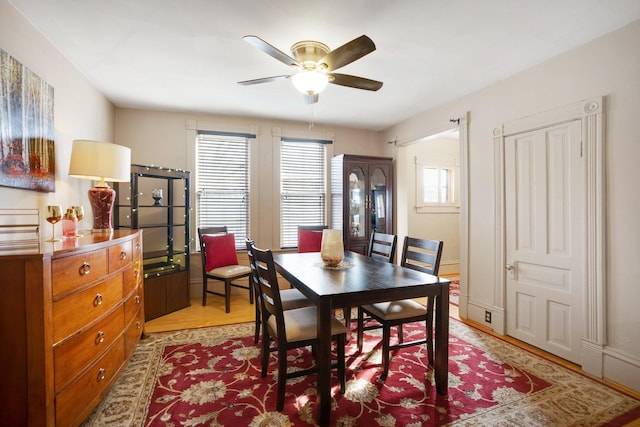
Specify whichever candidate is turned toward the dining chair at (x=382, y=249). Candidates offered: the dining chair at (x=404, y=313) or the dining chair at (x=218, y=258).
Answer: the dining chair at (x=218, y=258)

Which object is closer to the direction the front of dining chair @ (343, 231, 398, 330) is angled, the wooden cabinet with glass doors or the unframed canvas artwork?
the unframed canvas artwork

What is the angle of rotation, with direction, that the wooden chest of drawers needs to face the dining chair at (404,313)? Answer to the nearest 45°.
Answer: approximately 45° to its left

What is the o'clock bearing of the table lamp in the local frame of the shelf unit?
The table lamp is roughly at 2 o'clock from the shelf unit.

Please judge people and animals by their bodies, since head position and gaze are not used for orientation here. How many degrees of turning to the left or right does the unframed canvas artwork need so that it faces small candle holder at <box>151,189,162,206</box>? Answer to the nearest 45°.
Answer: approximately 90° to its left

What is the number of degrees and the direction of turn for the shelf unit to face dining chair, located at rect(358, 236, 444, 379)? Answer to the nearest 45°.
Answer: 0° — it already faces it

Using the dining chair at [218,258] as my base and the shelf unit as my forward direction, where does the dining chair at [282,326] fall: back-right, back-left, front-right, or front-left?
back-left

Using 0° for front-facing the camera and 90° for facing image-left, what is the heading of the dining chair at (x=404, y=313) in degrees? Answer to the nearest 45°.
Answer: approximately 45°

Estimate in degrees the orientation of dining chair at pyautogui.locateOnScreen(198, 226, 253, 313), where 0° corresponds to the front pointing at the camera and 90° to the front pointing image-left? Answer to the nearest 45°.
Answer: approximately 315°
